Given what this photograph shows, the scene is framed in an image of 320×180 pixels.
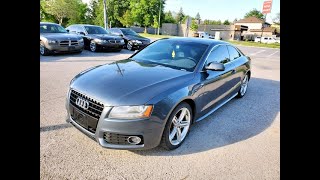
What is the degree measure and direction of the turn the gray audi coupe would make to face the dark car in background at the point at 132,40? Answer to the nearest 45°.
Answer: approximately 135° to its right

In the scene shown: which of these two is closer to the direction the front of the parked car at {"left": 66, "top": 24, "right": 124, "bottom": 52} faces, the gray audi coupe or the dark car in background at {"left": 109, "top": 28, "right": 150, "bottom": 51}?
the gray audi coupe

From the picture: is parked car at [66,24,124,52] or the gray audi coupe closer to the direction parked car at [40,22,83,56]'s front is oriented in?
the gray audi coupe

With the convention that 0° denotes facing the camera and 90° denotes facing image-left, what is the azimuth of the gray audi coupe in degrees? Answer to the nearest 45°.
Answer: approximately 45°
